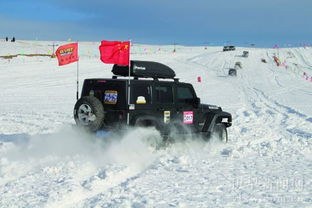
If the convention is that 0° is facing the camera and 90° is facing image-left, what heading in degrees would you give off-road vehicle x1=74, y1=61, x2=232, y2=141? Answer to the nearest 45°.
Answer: approximately 225°
